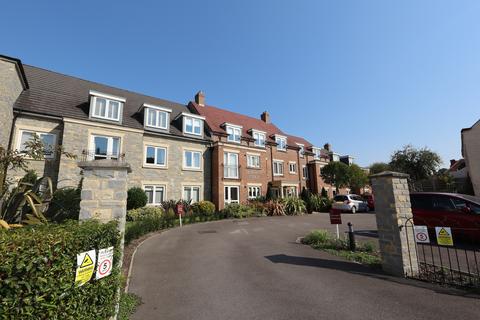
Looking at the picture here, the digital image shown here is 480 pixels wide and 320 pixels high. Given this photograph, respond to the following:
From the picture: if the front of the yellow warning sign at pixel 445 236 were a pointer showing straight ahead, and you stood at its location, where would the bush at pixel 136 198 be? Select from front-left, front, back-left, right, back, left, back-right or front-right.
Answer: right

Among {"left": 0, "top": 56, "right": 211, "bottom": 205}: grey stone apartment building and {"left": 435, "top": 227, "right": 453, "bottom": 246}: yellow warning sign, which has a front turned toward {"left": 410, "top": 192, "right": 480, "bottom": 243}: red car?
the grey stone apartment building

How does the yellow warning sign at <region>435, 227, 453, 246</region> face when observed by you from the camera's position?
facing the viewer

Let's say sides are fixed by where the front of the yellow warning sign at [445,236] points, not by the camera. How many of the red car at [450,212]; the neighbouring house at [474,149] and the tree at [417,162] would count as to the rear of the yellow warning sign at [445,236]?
3

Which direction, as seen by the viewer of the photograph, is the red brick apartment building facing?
facing the viewer and to the right of the viewer

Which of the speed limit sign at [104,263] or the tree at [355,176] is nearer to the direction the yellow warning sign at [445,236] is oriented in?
the speed limit sign

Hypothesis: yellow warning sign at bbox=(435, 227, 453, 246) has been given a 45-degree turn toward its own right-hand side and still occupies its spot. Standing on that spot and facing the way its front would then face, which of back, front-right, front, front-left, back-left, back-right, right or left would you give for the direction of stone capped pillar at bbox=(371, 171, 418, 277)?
front-right

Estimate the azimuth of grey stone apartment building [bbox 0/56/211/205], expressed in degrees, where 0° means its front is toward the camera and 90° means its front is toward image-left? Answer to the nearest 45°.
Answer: approximately 315°

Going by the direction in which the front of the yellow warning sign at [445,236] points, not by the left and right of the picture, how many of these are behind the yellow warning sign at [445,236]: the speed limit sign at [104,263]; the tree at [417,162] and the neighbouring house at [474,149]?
2

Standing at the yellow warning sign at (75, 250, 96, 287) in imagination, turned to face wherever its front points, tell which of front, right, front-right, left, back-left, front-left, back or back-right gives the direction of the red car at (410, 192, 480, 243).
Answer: left

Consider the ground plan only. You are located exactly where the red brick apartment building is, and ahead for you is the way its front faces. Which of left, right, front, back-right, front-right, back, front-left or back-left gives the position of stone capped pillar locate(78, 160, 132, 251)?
front-right

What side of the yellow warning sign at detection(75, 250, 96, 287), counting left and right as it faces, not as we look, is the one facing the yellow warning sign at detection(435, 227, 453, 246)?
left

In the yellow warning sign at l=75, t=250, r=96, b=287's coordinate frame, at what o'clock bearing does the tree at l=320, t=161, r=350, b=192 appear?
The tree is roughly at 8 o'clock from the yellow warning sign.

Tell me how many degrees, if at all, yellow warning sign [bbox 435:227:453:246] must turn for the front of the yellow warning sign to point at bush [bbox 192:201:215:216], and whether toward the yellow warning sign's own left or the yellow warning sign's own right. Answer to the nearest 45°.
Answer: approximately 90° to the yellow warning sign's own right

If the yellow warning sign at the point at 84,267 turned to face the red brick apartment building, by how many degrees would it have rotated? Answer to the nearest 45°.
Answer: approximately 135° to its left

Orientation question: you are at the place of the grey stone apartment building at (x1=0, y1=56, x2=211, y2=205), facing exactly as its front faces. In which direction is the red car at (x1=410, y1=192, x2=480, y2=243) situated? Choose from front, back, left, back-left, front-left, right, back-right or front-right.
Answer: front

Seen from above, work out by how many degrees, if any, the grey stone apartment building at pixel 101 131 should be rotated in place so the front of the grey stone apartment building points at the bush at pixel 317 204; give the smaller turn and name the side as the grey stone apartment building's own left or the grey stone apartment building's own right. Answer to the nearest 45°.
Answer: approximately 45° to the grey stone apartment building's own left

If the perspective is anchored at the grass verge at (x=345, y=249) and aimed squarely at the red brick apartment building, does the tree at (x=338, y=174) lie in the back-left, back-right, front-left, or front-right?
front-right

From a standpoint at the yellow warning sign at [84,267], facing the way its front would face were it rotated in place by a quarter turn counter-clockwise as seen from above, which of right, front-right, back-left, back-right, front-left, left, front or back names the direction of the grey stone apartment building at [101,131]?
left

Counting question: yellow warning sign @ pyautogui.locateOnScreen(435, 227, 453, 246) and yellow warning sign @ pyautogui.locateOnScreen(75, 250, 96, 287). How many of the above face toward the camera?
2
